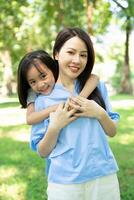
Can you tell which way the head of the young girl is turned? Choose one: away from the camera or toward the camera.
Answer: toward the camera

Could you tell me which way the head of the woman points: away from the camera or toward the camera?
toward the camera

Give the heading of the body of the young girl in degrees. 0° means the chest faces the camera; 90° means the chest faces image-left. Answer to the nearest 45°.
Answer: approximately 0°

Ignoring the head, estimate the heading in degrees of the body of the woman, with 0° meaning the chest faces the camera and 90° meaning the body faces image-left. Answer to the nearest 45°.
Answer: approximately 0°
